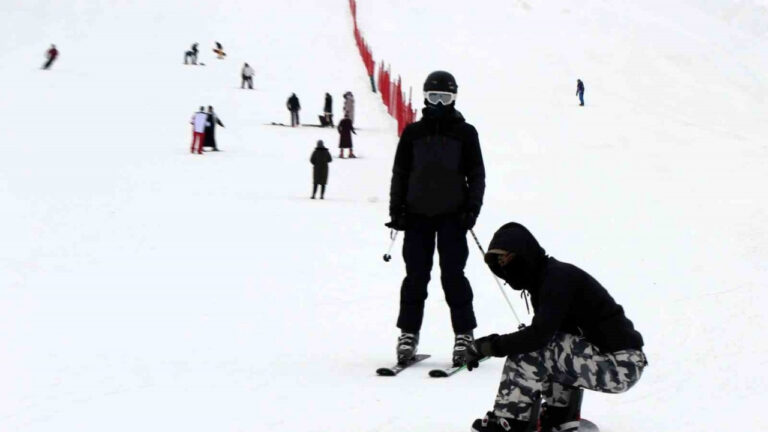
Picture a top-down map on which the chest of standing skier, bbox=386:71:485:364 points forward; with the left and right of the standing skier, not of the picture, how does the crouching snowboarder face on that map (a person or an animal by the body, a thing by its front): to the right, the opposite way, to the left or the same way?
to the right

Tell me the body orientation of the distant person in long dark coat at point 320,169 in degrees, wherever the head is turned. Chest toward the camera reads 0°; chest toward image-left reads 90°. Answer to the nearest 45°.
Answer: approximately 180°

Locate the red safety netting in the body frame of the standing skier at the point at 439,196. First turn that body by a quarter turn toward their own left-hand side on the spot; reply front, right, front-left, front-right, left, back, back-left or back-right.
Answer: left

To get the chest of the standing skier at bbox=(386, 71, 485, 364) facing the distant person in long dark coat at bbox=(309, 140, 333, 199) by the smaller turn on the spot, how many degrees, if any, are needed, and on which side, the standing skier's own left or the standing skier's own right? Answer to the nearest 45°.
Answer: approximately 180°

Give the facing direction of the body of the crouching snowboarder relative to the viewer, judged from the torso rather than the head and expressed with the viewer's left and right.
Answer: facing to the left of the viewer

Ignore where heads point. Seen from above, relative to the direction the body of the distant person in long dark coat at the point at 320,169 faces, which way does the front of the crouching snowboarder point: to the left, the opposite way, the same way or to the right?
to the left

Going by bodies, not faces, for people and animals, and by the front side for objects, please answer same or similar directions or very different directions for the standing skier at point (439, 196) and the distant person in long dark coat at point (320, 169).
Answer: very different directions

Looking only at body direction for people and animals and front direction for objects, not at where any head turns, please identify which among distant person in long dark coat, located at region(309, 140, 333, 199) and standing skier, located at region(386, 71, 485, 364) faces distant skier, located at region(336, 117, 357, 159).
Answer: distant person in long dark coat, located at region(309, 140, 333, 199)
